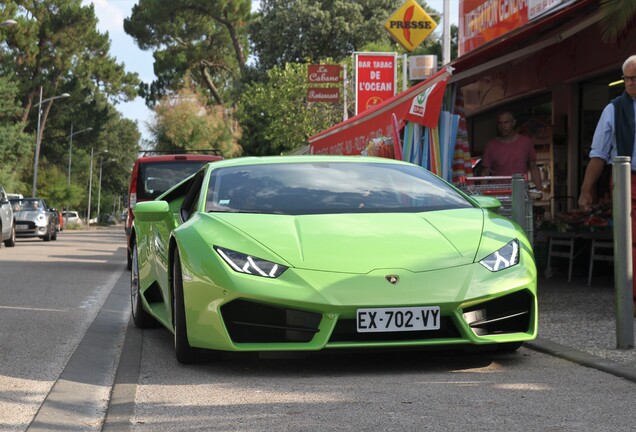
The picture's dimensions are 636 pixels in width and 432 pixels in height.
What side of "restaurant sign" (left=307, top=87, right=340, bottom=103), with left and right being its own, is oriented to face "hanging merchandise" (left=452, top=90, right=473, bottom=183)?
front

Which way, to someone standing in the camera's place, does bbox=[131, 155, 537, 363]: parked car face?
facing the viewer

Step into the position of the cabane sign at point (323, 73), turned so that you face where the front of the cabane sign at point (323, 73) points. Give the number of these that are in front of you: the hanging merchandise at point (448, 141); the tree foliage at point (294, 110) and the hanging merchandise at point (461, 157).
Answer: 2

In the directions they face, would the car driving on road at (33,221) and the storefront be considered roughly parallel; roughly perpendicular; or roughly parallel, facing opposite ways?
roughly perpendicular

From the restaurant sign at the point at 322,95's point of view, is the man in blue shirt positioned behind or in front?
in front

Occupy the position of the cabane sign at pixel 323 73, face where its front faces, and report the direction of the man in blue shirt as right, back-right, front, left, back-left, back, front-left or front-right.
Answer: front

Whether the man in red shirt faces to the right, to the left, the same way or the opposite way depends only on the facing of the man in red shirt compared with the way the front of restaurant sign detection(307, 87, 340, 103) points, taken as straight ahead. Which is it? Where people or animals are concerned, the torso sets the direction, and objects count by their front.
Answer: the same way

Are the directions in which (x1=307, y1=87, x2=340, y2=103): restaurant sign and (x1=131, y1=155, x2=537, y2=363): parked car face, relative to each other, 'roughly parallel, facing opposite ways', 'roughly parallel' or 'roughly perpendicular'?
roughly parallel

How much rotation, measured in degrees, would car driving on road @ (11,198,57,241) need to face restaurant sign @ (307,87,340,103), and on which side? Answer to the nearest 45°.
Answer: approximately 90° to its left

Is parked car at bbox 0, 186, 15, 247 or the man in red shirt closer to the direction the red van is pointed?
the parked car

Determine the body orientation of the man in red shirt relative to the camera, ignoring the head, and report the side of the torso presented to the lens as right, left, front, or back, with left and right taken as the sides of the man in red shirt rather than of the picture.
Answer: front

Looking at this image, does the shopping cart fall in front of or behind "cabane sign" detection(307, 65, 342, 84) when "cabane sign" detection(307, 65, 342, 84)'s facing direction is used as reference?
in front
